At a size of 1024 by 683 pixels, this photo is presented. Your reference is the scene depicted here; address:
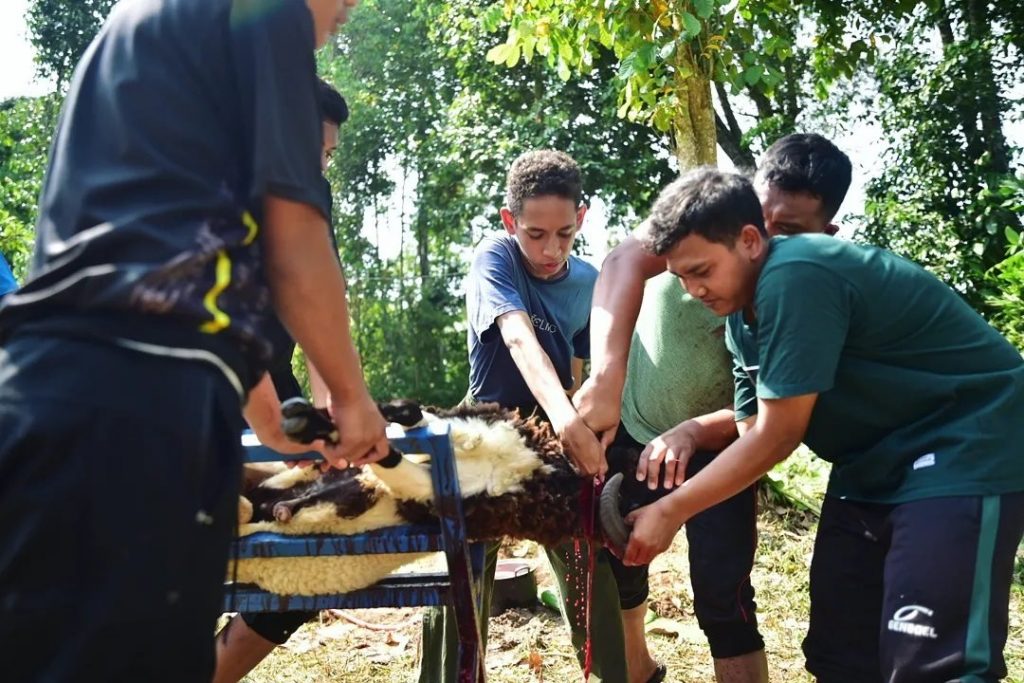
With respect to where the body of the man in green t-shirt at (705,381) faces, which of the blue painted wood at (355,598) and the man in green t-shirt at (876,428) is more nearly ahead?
the blue painted wood

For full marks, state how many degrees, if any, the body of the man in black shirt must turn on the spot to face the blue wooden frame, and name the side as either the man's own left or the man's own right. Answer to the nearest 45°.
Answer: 0° — they already face it

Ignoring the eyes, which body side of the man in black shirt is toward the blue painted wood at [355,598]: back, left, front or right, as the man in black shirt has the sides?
front

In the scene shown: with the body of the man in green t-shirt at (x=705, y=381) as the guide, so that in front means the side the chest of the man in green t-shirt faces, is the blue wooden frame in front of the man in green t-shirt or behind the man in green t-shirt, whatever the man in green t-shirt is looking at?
in front

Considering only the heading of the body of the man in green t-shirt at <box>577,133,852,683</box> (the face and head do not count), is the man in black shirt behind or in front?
in front

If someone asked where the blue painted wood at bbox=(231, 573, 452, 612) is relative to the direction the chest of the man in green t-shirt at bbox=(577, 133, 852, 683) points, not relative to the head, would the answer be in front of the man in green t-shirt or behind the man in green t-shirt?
in front

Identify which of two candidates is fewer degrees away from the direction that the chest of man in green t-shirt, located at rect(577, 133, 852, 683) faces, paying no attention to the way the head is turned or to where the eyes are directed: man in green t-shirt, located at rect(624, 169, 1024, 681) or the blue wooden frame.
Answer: the blue wooden frame

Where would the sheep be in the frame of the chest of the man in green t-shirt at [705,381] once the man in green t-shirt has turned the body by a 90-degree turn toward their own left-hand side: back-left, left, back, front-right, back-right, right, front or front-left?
right

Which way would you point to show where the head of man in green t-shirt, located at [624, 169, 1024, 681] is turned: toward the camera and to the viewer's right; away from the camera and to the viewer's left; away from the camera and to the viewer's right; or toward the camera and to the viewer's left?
toward the camera and to the viewer's left
